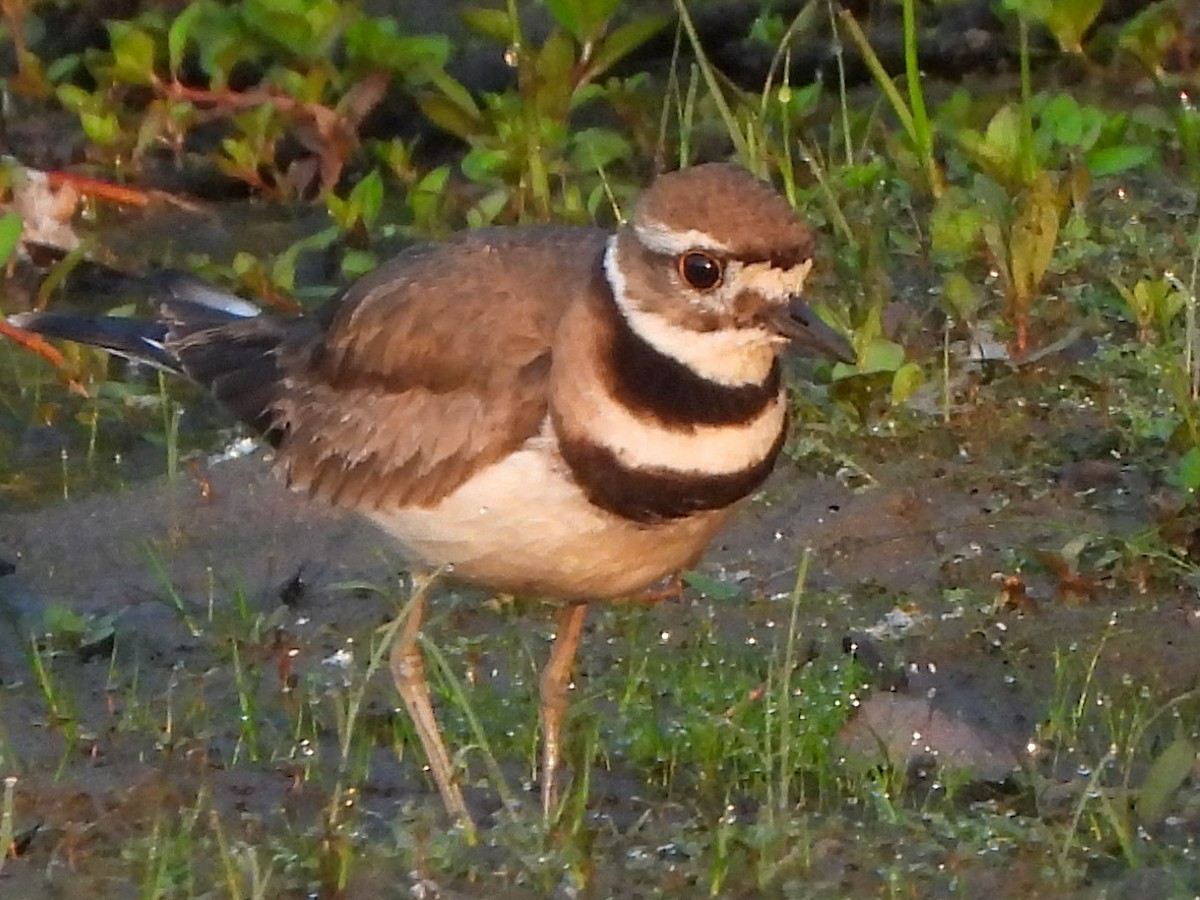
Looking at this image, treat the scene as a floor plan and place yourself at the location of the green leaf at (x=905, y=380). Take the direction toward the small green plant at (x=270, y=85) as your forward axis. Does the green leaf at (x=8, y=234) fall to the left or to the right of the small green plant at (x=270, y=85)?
left

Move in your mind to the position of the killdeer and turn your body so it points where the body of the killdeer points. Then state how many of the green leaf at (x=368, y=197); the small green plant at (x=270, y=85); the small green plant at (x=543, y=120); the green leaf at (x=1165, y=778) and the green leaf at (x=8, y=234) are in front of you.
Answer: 1

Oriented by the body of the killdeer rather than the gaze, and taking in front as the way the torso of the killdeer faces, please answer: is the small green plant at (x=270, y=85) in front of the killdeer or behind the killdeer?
behind

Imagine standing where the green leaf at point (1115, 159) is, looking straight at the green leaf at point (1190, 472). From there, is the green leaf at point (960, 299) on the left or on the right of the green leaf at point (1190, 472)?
right

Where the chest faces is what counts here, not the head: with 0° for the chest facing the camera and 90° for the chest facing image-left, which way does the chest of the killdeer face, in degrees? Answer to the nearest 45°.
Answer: approximately 315°

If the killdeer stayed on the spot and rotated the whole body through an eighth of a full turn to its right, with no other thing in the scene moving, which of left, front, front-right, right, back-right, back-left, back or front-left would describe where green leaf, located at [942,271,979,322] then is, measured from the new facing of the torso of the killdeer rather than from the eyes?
back-left

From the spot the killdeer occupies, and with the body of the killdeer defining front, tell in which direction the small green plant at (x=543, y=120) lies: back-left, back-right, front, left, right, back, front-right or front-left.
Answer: back-left

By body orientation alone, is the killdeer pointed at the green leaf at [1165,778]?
yes

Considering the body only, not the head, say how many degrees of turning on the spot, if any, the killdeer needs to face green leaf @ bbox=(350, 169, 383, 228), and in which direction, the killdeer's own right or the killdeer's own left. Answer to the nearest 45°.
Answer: approximately 135° to the killdeer's own left

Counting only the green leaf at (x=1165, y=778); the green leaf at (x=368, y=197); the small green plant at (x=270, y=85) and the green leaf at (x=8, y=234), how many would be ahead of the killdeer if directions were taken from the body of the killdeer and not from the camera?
1

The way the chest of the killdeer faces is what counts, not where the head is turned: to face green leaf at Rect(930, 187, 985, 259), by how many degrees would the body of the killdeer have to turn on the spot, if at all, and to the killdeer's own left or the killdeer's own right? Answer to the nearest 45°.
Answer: approximately 90° to the killdeer's own left

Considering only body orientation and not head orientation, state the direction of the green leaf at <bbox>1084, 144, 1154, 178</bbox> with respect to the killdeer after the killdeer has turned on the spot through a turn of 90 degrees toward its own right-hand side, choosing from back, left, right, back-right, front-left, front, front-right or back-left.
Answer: back

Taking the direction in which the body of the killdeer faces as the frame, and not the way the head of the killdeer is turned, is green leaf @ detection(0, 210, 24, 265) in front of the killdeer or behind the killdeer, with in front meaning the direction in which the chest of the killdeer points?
behind
